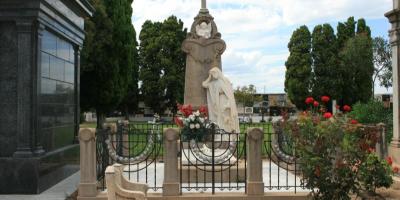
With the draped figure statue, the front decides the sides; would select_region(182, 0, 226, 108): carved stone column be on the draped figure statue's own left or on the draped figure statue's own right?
on the draped figure statue's own right

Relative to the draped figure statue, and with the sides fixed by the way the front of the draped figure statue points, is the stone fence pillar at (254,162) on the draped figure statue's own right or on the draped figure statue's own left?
on the draped figure statue's own left

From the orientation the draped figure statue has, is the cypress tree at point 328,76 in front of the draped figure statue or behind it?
behind

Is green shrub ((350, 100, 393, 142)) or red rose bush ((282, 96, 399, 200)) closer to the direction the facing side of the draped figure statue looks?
the red rose bush

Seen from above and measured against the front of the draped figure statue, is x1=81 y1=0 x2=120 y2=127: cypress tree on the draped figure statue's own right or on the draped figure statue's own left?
on the draped figure statue's own right

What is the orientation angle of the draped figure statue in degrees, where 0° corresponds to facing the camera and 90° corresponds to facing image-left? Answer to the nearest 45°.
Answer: approximately 45°

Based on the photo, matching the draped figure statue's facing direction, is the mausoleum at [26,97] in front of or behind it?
in front

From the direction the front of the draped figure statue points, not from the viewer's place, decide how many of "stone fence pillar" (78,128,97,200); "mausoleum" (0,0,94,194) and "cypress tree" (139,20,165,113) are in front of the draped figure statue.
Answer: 2

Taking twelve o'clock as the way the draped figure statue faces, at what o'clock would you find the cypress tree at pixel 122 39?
The cypress tree is roughly at 4 o'clock from the draped figure statue.
